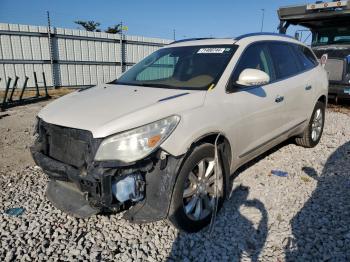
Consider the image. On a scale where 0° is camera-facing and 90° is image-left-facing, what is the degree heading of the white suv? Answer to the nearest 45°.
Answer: approximately 45°

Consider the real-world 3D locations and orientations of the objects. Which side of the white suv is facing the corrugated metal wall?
right
